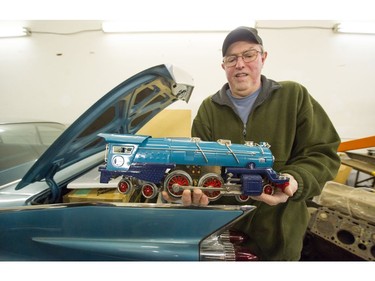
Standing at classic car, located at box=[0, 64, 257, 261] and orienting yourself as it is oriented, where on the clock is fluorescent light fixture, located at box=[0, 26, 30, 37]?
The fluorescent light fixture is roughly at 2 o'clock from the classic car.

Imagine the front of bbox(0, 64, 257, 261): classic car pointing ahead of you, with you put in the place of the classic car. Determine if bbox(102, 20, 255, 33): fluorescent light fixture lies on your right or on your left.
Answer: on your right

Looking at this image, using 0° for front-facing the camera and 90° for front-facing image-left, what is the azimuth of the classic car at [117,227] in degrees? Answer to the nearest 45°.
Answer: approximately 90°

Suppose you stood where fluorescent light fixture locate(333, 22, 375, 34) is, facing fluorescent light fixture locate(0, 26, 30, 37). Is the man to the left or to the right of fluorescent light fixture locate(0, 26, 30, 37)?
left
